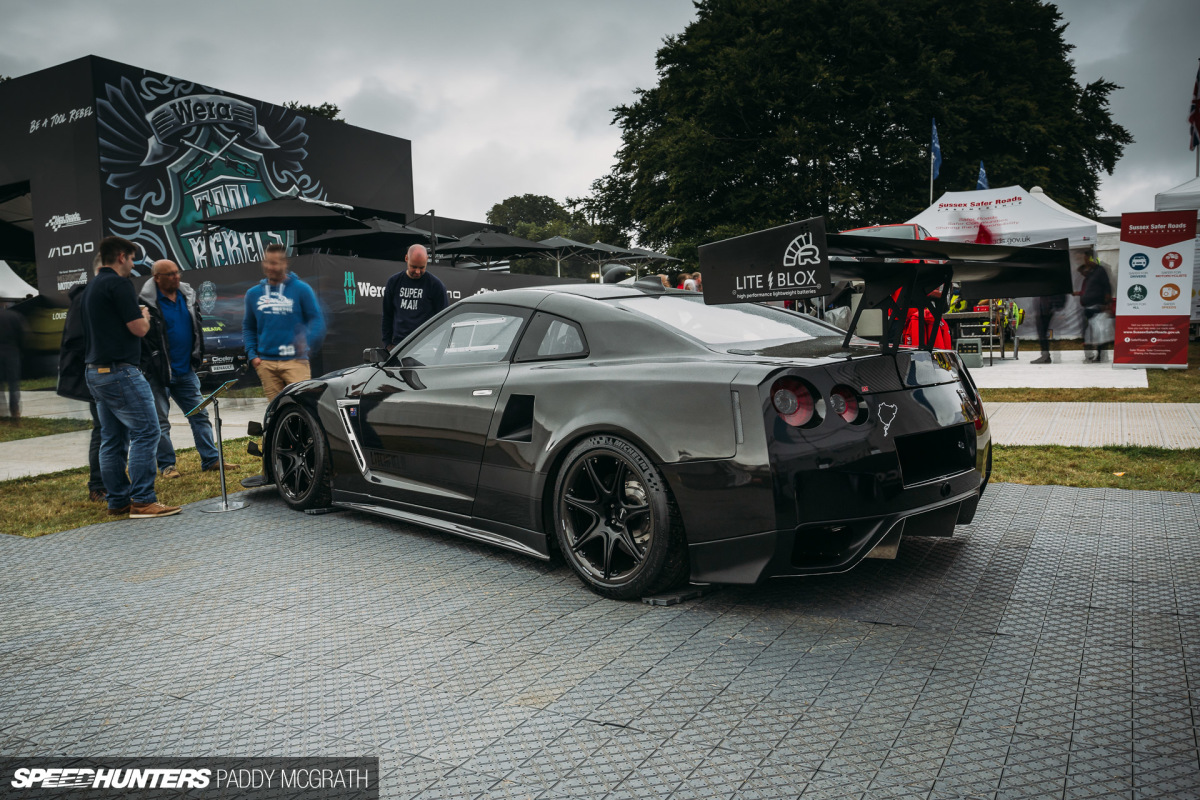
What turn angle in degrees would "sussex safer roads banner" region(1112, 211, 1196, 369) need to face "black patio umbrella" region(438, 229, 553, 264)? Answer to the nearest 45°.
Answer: approximately 90° to its right

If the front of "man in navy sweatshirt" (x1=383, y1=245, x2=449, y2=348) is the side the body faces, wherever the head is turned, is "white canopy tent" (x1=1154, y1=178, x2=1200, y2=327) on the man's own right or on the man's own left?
on the man's own left

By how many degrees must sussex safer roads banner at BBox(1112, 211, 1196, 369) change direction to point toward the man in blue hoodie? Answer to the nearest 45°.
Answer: approximately 45° to its right

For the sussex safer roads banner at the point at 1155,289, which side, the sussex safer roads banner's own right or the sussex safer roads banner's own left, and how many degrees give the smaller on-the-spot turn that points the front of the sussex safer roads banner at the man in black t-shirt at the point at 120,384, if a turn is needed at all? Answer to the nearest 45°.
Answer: approximately 45° to the sussex safer roads banner's own right

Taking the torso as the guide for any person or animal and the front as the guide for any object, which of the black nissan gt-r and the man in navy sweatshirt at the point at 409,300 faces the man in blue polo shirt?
the black nissan gt-r

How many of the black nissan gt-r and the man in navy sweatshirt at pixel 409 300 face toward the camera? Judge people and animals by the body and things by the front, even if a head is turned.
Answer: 1

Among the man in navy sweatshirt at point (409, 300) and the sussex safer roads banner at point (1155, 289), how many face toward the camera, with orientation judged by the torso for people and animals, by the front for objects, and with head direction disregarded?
2

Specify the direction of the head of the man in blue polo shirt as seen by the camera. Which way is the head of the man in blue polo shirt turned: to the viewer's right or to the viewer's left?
to the viewer's right

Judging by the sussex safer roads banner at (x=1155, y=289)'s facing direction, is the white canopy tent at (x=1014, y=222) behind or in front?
behind

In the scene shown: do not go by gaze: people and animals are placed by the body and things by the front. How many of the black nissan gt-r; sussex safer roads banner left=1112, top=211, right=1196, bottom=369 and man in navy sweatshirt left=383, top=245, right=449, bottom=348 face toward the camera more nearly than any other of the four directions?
2

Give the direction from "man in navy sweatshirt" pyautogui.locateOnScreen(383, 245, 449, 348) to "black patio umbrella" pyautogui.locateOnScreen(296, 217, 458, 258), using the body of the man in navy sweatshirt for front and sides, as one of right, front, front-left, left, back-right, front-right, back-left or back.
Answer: back

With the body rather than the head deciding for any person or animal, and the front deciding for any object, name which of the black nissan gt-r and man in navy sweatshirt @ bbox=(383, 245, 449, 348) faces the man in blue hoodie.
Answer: the black nissan gt-r

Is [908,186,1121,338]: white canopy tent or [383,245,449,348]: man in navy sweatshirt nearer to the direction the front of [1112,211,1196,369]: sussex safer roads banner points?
the man in navy sweatshirt

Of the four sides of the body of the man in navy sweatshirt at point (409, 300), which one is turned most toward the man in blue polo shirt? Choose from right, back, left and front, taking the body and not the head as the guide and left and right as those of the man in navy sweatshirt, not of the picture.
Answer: right

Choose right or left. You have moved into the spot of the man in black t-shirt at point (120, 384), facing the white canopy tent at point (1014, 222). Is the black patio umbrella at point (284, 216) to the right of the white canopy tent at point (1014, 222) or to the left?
left
